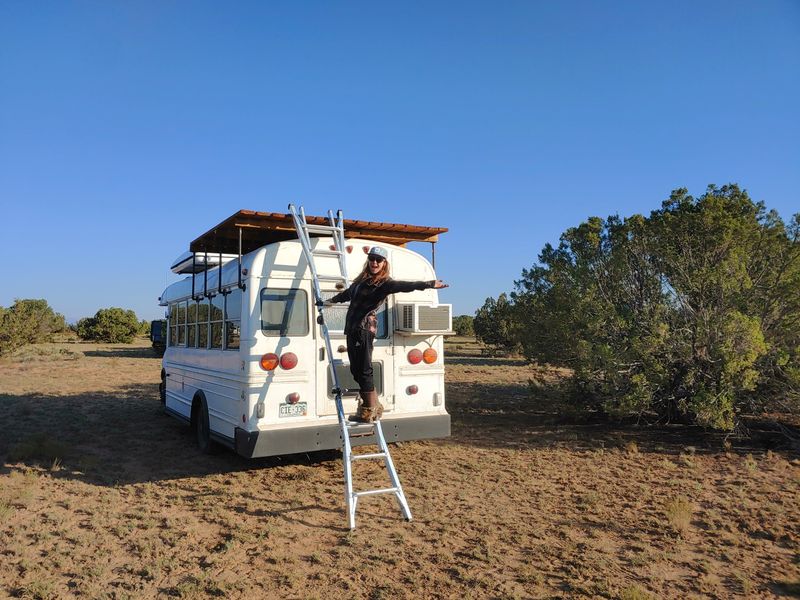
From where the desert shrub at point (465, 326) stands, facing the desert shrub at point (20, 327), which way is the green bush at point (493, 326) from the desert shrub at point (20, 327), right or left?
left

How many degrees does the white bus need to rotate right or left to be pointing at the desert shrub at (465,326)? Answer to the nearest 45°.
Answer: approximately 45° to its right

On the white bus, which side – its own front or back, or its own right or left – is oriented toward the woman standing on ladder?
back

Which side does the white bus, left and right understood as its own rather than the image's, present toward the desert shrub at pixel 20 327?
front

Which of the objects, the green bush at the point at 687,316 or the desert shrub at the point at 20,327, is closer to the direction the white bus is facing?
the desert shrub

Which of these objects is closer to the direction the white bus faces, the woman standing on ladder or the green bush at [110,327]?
the green bush

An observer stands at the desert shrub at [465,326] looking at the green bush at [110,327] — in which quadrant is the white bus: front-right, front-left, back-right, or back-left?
front-left

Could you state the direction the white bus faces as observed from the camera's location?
facing away from the viewer and to the left of the viewer

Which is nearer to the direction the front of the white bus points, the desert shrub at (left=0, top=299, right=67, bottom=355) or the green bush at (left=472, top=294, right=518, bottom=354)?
the desert shrub

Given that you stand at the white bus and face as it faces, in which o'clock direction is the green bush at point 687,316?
The green bush is roughly at 4 o'clock from the white bus.
